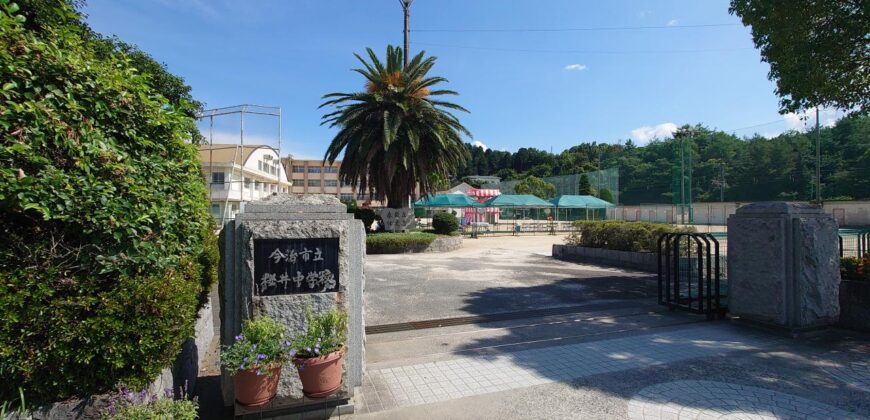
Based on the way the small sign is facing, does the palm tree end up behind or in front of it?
behind

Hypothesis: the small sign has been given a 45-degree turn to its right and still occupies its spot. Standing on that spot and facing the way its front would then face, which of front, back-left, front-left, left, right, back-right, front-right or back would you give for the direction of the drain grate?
back

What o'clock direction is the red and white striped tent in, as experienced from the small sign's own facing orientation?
The red and white striped tent is roughly at 7 o'clock from the small sign.

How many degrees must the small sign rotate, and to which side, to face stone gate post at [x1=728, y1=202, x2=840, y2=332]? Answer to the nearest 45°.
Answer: approximately 90° to its left

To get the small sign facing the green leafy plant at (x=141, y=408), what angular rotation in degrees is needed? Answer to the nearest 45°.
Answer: approximately 45° to its right

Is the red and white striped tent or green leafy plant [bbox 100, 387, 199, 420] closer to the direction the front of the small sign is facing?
the green leafy plant

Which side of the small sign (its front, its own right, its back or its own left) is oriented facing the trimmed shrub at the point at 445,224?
back

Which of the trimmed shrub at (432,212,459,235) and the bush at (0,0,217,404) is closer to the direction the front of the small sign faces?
the bush

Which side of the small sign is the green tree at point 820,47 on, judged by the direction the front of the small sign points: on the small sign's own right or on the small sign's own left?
on the small sign's own left

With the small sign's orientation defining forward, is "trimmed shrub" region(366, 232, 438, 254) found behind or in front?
behind

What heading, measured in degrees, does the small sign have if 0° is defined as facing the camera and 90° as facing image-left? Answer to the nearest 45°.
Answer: approximately 0°

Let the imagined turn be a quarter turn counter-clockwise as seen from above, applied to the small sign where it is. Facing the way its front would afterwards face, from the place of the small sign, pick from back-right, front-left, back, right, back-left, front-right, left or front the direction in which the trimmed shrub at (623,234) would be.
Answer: front-left

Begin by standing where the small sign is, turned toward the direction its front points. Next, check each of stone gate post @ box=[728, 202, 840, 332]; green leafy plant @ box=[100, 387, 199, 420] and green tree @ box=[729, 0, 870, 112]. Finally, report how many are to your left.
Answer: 2
